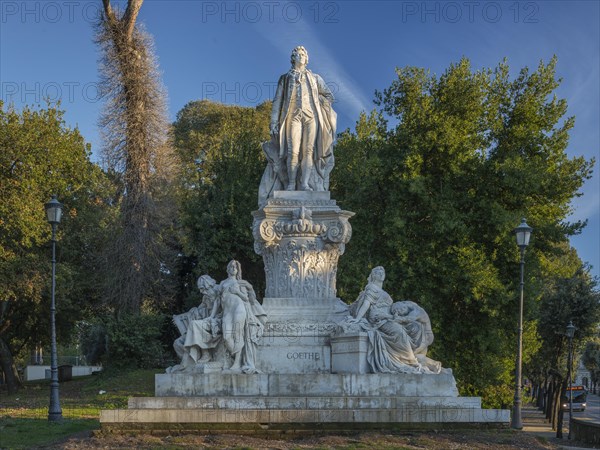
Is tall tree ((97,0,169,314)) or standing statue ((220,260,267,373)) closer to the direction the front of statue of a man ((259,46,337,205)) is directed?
the standing statue

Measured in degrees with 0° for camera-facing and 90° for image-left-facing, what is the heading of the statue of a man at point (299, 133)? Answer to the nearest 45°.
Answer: approximately 0°

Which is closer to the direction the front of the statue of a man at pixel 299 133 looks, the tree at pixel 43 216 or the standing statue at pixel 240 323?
the standing statue

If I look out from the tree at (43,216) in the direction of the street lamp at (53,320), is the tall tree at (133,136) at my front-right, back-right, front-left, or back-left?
back-left

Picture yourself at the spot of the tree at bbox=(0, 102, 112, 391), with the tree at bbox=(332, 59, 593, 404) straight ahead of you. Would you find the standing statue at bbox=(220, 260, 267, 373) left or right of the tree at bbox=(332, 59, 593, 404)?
right

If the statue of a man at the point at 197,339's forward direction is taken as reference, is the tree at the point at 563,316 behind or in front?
behind

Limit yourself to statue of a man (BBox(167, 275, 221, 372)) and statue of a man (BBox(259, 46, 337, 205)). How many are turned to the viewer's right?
0

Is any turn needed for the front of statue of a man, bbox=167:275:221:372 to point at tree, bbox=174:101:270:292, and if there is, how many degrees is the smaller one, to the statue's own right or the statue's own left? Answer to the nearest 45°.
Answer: approximately 135° to the statue's own right

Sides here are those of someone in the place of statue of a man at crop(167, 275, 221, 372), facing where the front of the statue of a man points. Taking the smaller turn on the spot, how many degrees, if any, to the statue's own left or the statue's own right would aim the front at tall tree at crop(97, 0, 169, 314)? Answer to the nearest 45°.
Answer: approximately 135° to the statue's own right

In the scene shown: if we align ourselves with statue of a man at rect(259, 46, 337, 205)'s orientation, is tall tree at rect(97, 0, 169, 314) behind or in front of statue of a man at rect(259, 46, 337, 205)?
behind
